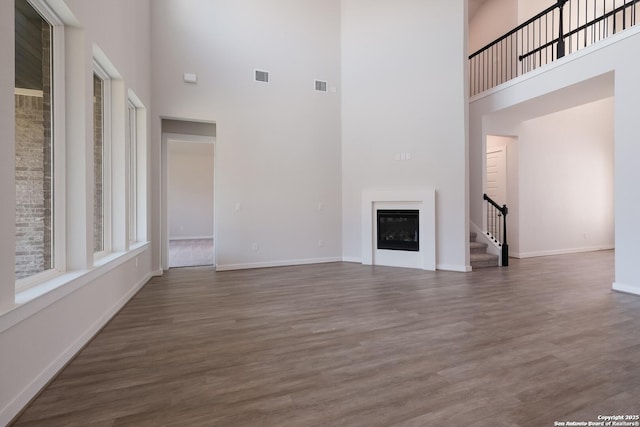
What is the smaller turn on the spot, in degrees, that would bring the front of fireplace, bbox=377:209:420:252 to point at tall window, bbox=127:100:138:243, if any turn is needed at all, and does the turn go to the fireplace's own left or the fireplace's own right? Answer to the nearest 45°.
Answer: approximately 45° to the fireplace's own right

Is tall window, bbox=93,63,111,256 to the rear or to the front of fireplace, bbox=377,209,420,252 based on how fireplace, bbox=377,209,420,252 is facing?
to the front

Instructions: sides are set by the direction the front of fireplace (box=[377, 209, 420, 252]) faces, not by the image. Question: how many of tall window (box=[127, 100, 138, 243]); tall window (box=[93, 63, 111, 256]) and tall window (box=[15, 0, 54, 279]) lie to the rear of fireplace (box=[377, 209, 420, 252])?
0

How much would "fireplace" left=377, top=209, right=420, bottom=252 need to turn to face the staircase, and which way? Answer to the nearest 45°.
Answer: approximately 90° to its left

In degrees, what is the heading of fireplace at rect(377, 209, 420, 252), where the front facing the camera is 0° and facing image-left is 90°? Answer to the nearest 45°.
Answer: approximately 0°

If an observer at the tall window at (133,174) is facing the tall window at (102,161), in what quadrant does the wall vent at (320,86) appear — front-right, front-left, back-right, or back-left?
back-left

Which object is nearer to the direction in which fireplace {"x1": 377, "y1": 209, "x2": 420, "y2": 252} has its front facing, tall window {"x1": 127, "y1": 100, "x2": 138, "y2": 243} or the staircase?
the tall window

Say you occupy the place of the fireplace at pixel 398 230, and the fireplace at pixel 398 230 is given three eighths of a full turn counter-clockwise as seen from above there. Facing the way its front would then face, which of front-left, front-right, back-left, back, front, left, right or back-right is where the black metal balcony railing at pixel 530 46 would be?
front

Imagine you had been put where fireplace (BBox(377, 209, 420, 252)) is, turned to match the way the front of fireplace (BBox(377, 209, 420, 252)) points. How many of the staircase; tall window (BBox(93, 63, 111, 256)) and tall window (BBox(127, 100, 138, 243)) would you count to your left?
1
